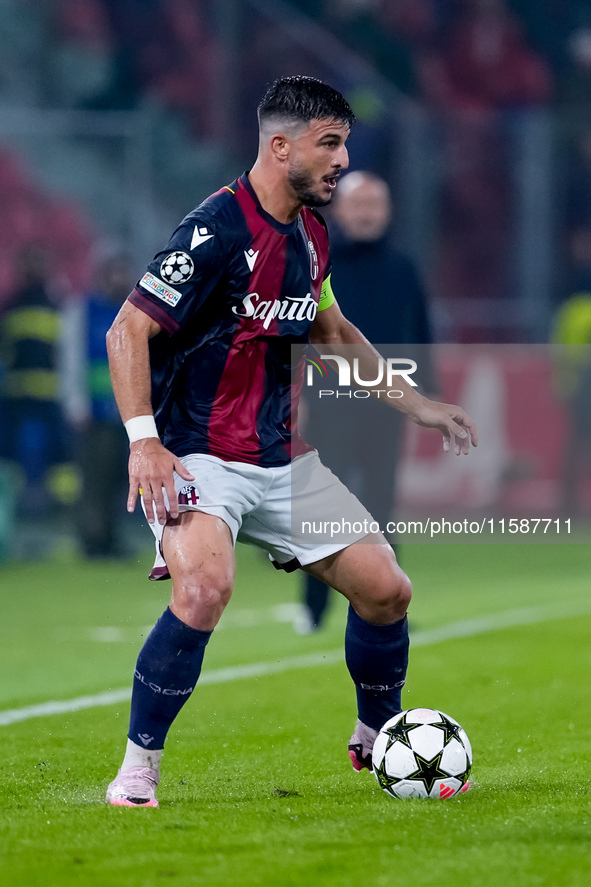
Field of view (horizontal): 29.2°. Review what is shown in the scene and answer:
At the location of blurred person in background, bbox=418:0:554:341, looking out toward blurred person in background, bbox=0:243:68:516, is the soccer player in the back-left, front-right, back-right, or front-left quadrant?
front-left

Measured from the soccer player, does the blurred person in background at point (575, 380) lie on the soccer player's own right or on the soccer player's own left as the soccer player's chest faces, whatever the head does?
on the soccer player's own left

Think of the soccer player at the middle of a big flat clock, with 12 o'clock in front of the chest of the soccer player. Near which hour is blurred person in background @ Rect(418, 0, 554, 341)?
The blurred person in background is roughly at 8 o'clock from the soccer player.

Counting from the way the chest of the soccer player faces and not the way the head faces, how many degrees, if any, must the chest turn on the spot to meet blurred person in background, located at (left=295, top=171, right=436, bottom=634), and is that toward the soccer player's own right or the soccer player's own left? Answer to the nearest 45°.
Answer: approximately 135° to the soccer player's own left

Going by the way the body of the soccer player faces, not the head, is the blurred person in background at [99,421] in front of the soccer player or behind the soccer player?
behind

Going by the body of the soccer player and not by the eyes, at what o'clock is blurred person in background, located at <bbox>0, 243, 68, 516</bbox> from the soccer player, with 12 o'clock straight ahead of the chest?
The blurred person in background is roughly at 7 o'clock from the soccer player.

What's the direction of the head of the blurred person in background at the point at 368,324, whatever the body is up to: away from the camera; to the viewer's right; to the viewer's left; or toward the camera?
toward the camera
